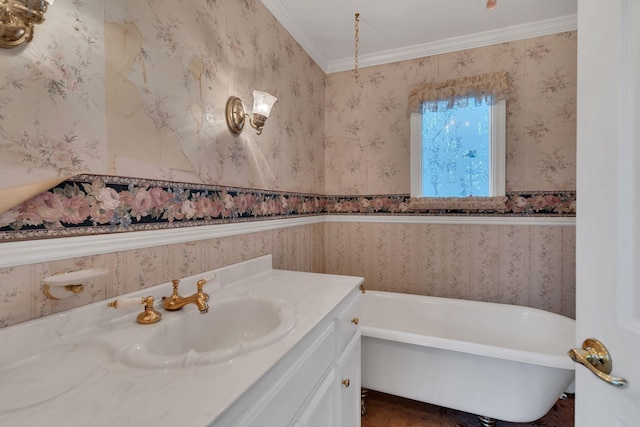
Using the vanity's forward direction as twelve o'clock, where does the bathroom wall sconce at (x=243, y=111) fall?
The bathroom wall sconce is roughly at 8 o'clock from the vanity.

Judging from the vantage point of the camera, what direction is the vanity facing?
facing the viewer and to the right of the viewer

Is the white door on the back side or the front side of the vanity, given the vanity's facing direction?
on the front side

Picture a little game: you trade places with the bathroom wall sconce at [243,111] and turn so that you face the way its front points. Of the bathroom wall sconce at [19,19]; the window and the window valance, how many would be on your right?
1

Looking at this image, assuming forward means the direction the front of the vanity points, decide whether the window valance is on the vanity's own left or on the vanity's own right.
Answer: on the vanity's own left

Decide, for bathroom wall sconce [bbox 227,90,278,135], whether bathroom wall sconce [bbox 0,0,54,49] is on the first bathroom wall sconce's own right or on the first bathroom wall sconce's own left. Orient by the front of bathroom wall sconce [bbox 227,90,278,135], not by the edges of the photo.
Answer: on the first bathroom wall sconce's own right

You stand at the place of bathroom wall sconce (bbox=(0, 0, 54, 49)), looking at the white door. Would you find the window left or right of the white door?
left

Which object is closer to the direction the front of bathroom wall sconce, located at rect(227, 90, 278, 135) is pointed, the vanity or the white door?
the white door

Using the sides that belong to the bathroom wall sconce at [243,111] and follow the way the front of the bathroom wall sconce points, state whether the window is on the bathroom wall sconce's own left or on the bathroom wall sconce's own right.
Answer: on the bathroom wall sconce's own left

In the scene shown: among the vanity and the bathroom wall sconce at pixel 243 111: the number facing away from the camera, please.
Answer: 0

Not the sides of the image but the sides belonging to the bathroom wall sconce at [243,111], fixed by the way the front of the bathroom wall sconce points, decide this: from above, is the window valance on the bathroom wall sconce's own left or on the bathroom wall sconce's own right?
on the bathroom wall sconce's own left
